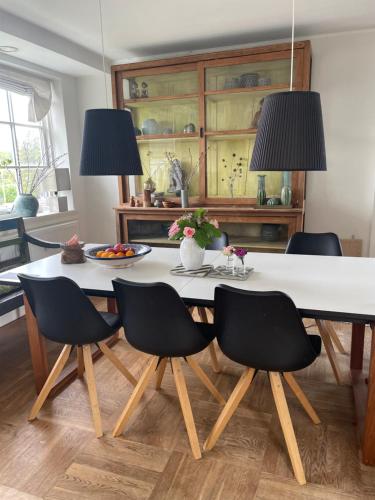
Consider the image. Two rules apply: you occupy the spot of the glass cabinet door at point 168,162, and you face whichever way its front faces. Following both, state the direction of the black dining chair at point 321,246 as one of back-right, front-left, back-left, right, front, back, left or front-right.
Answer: front-left

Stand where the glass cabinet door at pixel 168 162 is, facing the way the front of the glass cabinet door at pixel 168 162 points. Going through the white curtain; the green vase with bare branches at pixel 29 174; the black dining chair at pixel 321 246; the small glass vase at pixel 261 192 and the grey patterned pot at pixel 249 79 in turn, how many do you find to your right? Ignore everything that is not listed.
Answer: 2

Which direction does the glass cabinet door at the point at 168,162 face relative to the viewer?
toward the camera

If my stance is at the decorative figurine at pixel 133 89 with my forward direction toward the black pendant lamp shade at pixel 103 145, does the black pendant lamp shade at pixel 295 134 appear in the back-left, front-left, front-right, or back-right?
front-left

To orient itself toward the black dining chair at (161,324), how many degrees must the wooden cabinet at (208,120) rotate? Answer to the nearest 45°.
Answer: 0° — it already faces it

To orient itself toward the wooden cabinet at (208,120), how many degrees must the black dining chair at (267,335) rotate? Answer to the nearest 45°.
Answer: approximately 45° to its left

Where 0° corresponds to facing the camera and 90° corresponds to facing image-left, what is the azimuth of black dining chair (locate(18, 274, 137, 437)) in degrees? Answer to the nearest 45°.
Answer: approximately 225°

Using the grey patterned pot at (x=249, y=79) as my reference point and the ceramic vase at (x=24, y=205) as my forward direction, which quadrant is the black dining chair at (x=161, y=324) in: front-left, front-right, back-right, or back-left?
front-left

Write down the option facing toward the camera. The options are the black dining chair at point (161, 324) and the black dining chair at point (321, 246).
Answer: the black dining chair at point (321, 246)

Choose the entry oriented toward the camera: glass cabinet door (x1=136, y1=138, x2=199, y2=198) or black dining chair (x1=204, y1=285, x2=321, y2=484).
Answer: the glass cabinet door

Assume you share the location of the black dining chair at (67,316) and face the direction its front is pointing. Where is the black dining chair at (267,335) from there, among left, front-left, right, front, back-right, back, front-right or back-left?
right

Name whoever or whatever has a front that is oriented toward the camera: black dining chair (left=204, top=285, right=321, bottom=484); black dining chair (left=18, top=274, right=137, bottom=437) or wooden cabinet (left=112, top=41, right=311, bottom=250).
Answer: the wooden cabinet

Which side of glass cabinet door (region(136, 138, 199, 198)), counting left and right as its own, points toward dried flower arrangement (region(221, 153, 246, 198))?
left

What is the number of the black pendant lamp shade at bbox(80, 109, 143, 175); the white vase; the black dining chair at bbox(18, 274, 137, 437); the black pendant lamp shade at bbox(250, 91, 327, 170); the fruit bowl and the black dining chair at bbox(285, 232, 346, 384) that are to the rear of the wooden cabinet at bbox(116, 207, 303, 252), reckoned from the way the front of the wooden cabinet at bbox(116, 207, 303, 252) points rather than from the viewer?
0

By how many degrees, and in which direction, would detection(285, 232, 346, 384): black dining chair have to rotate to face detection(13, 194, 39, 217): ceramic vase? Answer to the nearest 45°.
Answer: approximately 90° to its right

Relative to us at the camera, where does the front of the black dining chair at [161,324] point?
facing away from the viewer and to the right of the viewer

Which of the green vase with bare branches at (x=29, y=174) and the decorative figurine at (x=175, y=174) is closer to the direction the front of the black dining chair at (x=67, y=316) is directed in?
the decorative figurine

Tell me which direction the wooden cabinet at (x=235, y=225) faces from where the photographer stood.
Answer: facing the viewer

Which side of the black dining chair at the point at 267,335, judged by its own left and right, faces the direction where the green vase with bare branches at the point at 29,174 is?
left

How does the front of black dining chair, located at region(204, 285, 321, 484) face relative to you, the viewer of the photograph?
facing away from the viewer and to the right of the viewer

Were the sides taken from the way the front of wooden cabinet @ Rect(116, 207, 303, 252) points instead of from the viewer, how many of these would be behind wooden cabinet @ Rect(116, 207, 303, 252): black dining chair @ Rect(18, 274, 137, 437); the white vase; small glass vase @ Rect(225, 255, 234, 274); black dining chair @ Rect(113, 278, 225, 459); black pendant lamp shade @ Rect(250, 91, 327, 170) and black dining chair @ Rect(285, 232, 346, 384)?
0
